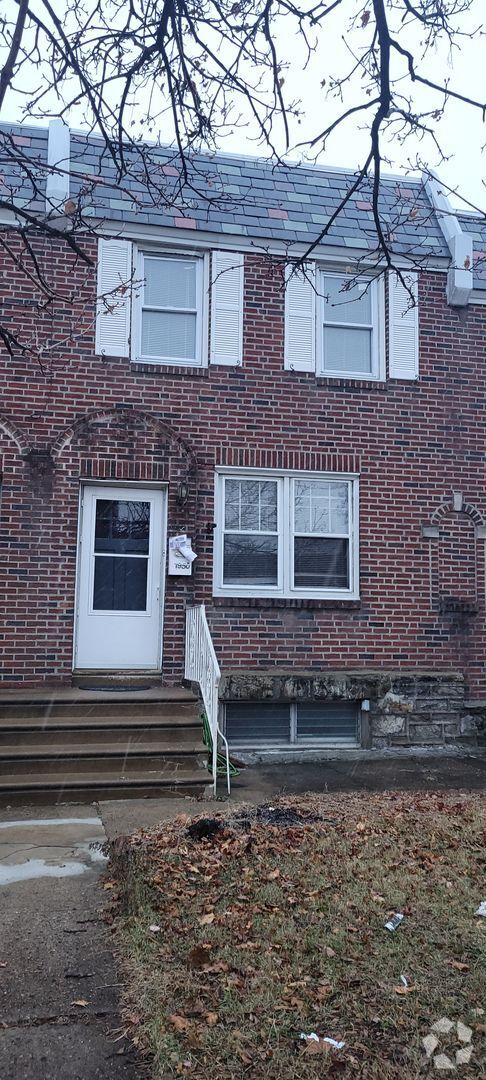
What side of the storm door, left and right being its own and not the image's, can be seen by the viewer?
front

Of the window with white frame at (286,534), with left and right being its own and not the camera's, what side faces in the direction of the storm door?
right

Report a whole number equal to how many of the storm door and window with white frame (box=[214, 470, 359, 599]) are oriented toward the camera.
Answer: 2

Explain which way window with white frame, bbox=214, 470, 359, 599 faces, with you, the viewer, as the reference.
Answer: facing the viewer

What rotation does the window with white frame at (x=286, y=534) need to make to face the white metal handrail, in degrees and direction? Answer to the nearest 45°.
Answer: approximately 45° to its right

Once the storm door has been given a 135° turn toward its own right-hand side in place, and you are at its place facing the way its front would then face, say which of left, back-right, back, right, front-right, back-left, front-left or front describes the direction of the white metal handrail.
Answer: back

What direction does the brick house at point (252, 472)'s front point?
toward the camera

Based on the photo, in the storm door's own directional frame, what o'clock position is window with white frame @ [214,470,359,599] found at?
The window with white frame is roughly at 9 o'clock from the storm door.
